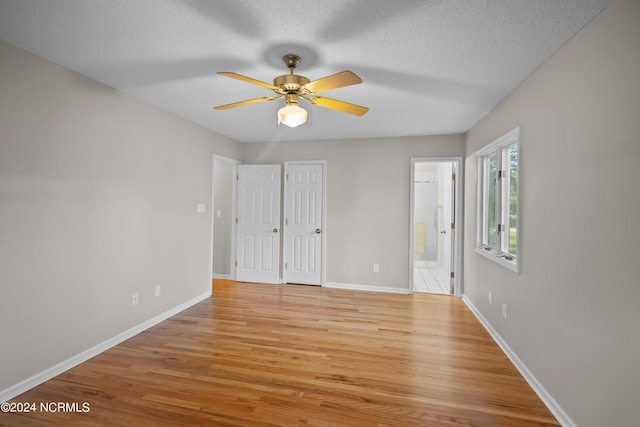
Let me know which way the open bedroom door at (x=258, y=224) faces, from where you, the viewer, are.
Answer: facing the viewer

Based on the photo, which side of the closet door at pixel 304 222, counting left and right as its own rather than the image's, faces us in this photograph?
front

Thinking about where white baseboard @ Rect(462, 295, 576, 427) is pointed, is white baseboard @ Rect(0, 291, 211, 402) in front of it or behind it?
in front

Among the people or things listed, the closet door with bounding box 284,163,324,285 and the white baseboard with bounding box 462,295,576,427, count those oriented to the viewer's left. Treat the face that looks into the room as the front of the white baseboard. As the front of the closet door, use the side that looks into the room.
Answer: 1

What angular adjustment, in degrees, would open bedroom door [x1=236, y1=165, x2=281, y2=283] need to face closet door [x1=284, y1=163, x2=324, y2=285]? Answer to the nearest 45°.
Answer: approximately 90° to its left

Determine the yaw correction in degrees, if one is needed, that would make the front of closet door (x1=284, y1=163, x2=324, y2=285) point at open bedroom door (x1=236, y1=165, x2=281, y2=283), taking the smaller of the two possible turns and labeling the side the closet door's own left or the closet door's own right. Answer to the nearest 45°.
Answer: approximately 90° to the closet door's own right

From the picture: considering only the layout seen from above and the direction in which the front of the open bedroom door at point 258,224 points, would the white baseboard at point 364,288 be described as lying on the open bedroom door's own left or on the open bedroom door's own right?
on the open bedroom door's own left

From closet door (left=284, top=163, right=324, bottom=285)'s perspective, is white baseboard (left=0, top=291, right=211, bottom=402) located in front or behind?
in front

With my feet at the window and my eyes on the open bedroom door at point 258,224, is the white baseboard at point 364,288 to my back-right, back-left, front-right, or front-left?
front-right

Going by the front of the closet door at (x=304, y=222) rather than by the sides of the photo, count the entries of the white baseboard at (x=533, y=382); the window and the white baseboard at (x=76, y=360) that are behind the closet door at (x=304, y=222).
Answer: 0

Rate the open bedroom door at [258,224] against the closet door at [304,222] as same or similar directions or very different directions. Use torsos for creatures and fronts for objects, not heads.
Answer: same or similar directions

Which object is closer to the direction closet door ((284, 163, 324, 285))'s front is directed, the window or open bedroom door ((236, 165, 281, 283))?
the window

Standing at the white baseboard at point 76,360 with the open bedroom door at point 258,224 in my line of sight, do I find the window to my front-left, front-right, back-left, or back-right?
front-right

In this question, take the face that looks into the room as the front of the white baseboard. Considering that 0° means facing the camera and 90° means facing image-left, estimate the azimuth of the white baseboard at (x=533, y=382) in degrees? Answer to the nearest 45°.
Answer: approximately 90°
